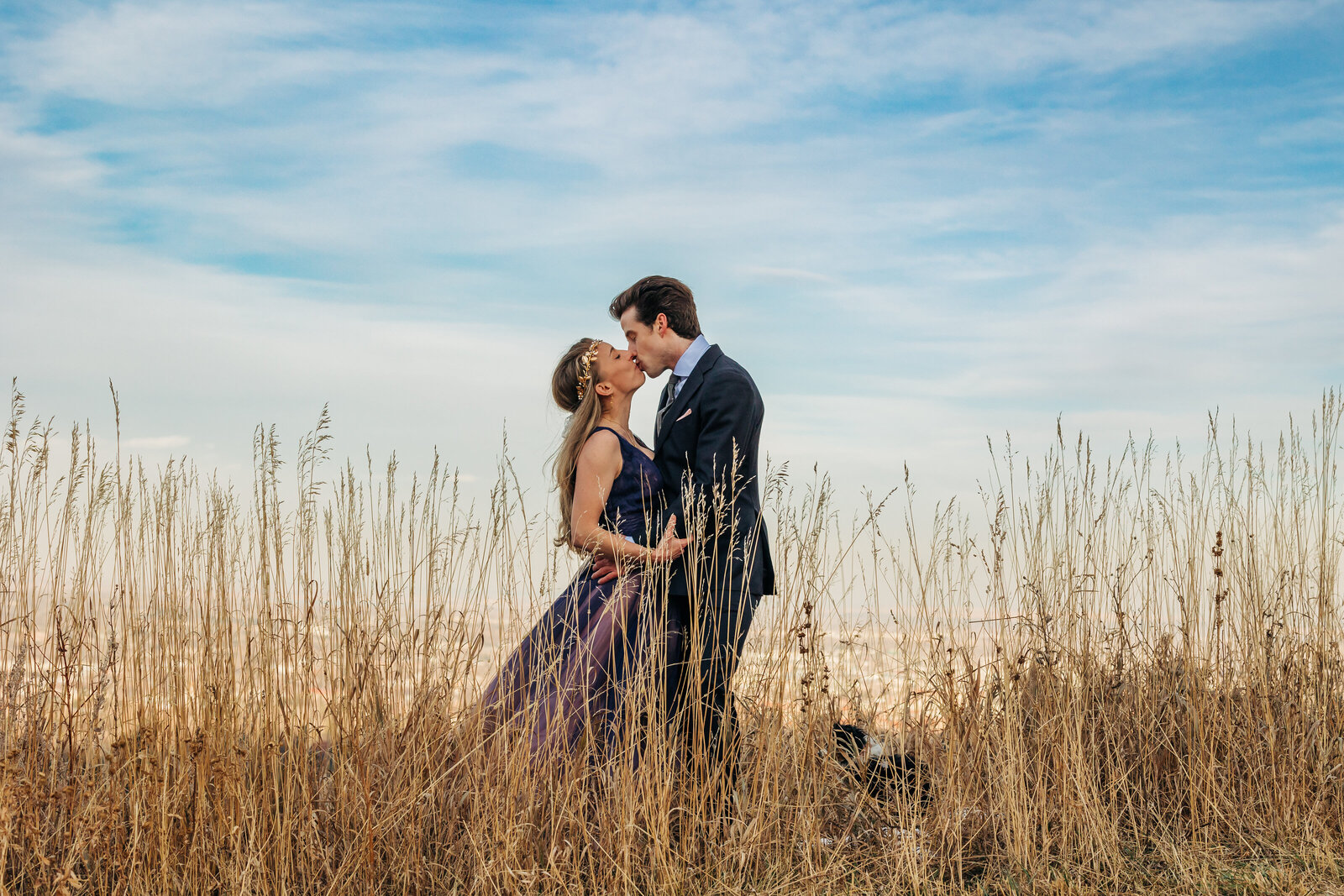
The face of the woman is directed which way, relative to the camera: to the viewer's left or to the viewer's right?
to the viewer's right

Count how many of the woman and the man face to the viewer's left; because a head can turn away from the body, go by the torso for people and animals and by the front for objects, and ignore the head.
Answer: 1

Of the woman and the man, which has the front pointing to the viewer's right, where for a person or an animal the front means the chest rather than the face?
the woman

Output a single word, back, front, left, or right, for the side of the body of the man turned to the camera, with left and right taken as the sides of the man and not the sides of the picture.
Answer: left

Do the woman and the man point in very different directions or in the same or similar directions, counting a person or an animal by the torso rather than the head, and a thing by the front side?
very different directions

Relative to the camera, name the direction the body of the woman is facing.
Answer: to the viewer's right

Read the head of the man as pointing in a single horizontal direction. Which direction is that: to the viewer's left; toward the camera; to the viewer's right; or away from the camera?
to the viewer's left
